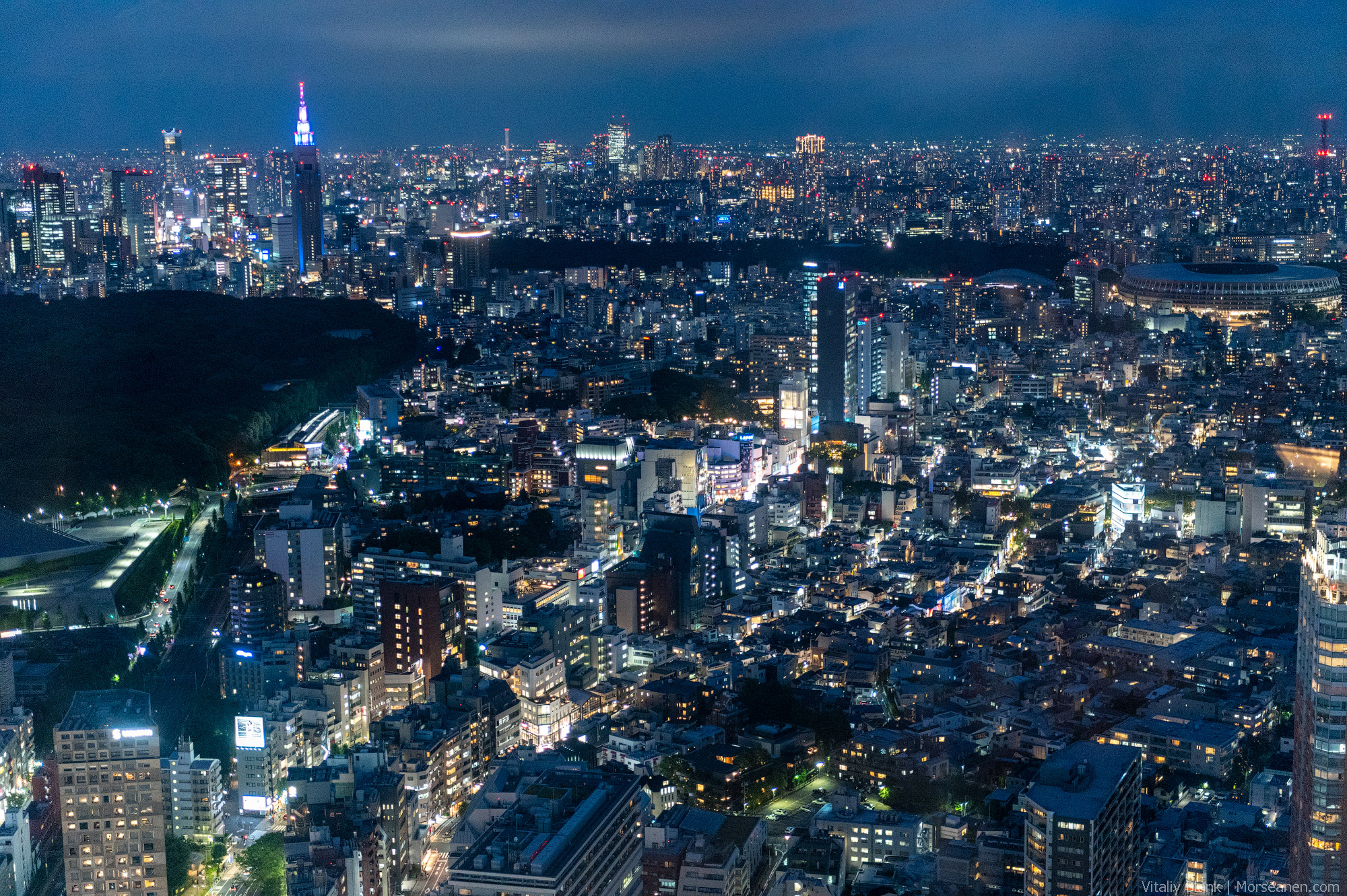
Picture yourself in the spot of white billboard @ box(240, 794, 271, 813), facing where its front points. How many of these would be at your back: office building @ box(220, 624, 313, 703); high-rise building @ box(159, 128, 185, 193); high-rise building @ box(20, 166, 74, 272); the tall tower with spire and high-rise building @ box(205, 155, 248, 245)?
5

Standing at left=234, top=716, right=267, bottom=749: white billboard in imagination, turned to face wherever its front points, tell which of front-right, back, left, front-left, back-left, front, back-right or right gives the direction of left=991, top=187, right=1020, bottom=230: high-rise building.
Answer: back-left

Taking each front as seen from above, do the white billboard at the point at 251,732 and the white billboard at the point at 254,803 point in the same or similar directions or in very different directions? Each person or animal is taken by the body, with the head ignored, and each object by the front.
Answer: same or similar directions

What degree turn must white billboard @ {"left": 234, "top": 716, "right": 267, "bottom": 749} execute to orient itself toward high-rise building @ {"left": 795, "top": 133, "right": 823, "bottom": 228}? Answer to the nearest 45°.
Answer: approximately 135° to its left

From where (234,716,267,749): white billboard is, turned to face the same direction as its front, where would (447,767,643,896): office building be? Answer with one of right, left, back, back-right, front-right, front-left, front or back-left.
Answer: front

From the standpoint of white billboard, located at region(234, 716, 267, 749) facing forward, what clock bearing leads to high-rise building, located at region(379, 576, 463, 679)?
The high-rise building is roughly at 7 o'clock from the white billboard.

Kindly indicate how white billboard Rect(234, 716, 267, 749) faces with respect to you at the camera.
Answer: facing the viewer

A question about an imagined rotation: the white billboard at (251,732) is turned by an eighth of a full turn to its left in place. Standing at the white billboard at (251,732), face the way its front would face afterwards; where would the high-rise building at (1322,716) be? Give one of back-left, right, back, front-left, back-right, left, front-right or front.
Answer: front

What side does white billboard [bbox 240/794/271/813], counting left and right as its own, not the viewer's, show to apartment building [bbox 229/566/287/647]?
back

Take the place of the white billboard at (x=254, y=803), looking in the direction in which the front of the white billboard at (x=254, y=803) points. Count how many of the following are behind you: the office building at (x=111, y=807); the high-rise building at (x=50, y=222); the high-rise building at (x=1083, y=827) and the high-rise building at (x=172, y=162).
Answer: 2

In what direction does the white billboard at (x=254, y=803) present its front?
toward the camera

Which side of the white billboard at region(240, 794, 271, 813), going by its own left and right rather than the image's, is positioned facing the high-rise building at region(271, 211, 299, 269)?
back

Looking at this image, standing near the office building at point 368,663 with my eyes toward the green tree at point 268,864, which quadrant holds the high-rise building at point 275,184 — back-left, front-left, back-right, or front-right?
back-right

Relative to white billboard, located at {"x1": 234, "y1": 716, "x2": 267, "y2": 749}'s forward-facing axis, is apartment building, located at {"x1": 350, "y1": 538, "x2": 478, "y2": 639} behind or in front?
behind

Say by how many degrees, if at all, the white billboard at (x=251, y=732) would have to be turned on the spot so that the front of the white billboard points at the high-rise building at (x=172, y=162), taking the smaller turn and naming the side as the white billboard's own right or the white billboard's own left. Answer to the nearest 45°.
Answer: approximately 180°

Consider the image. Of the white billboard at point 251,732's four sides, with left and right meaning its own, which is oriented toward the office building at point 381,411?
back

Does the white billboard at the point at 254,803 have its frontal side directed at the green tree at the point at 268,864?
yes
